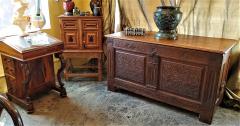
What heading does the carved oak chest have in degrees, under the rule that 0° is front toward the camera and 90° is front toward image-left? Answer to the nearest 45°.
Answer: approximately 45°

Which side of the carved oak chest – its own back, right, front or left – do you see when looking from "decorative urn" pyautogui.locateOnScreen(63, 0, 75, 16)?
right

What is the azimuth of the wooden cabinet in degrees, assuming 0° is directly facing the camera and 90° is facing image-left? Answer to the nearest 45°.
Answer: approximately 0°
